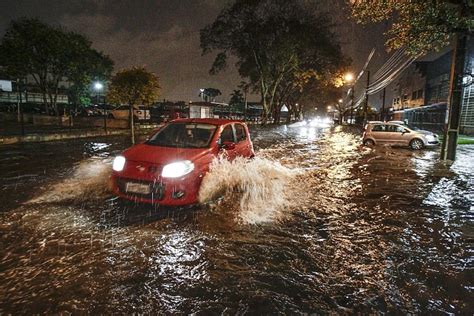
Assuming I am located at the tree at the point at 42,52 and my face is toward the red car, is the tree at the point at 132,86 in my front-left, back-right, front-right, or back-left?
front-left

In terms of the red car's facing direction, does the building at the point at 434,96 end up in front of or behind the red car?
behind

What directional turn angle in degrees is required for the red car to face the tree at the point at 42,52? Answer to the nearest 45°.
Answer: approximately 90° to its right

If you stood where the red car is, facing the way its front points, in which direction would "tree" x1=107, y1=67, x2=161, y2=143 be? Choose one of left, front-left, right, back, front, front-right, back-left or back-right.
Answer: back-right

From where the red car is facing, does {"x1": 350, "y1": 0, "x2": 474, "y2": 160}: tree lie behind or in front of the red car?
behind

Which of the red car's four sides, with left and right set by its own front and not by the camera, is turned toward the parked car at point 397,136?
back

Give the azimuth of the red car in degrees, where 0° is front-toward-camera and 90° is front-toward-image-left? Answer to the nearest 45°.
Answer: approximately 45°

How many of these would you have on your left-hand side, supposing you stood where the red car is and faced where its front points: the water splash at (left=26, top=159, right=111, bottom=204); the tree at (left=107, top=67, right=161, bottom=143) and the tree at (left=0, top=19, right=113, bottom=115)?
0
